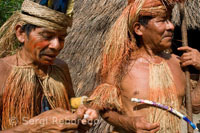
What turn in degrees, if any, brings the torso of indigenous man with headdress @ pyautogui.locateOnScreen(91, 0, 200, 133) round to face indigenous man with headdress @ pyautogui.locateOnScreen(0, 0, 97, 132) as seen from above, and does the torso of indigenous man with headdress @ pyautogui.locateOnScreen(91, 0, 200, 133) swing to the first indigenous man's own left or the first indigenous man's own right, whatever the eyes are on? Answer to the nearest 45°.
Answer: approximately 90° to the first indigenous man's own right

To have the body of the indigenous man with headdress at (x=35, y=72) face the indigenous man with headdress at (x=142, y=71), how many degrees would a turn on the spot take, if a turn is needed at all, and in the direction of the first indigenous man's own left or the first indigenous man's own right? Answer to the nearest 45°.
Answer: approximately 90° to the first indigenous man's own left

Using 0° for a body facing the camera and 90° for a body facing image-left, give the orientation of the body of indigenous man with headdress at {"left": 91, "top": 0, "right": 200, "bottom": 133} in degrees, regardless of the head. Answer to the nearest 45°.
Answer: approximately 315°

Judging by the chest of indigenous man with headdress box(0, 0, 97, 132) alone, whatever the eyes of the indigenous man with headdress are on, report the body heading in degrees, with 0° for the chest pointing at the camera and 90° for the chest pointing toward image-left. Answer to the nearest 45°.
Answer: approximately 315°
